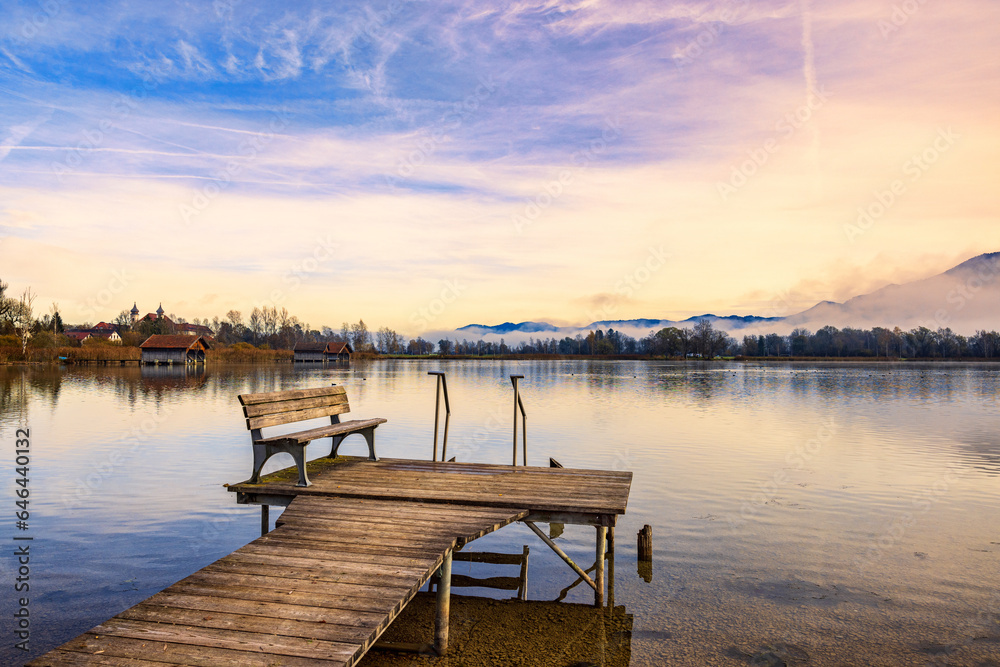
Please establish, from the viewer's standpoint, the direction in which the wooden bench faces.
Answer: facing the viewer and to the right of the viewer

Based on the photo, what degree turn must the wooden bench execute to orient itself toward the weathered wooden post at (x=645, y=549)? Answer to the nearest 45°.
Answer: approximately 45° to its left
